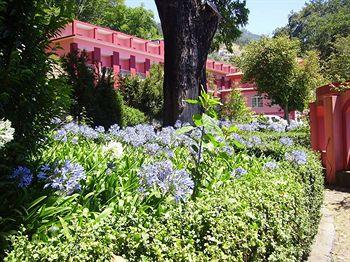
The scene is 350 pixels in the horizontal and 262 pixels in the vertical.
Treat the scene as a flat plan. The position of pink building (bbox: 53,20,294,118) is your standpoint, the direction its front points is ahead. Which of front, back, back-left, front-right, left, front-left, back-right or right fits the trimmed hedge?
front-right

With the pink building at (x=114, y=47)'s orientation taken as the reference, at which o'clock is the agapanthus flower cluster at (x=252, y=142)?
The agapanthus flower cluster is roughly at 1 o'clock from the pink building.

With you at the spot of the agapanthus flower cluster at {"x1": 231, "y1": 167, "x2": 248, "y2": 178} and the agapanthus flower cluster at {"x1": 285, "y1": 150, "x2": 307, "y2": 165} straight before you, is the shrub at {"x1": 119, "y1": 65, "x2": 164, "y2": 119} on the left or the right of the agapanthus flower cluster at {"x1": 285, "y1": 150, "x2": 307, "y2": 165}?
left

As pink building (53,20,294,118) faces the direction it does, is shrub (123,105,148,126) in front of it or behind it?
in front

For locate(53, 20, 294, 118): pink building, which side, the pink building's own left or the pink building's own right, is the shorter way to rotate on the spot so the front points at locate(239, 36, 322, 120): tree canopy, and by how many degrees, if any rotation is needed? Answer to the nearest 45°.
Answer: approximately 45° to the pink building's own left

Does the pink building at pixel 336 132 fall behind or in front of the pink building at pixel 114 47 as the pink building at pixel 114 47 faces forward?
in front

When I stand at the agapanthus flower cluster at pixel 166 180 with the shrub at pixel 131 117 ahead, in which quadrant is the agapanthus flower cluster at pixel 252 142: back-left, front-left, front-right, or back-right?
front-right

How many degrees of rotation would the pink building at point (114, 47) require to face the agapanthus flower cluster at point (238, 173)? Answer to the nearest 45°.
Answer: approximately 45° to its right

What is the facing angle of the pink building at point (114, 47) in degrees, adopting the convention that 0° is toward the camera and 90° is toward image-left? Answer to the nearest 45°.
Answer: approximately 315°

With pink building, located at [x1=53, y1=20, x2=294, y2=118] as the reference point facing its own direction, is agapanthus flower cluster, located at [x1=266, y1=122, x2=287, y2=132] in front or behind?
in front
